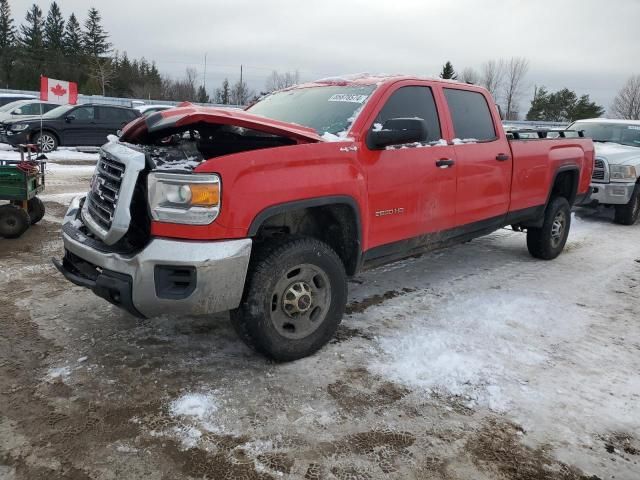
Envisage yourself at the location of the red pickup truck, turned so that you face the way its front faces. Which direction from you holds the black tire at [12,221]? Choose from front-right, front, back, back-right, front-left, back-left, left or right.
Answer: right

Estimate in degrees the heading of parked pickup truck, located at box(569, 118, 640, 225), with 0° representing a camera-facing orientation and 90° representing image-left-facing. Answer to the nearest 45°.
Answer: approximately 45°

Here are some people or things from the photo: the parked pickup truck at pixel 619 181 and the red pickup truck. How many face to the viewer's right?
0

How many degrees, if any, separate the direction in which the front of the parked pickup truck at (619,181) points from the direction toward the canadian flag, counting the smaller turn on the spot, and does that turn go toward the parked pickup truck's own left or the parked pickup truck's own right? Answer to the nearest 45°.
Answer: approximately 45° to the parked pickup truck's own right

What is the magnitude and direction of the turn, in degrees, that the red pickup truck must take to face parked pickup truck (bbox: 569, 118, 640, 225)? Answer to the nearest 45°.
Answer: approximately 180°

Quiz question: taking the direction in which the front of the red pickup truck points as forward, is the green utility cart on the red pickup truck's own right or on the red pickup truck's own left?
on the red pickup truck's own right

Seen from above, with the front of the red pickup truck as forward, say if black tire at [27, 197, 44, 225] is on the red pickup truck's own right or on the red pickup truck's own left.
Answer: on the red pickup truck's own right

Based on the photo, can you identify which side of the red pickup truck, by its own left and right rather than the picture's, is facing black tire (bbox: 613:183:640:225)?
back
